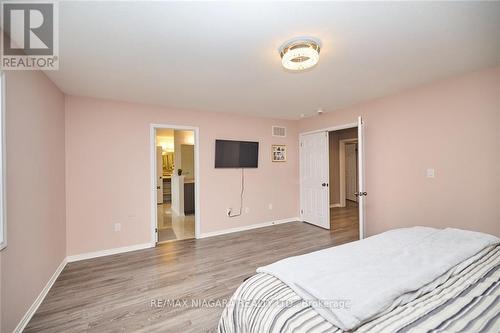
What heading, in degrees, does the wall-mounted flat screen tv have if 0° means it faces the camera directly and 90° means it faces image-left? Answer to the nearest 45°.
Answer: approximately 315°

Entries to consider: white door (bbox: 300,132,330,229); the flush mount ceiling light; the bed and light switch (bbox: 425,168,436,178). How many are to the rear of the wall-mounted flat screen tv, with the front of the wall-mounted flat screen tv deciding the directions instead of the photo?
0

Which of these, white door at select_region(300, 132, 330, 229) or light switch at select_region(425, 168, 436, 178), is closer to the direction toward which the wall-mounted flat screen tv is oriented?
the light switch

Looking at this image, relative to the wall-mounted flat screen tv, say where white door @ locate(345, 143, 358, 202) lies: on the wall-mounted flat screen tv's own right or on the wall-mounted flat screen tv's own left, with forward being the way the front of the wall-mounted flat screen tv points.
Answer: on the wall-mounted flat screen tv's own left

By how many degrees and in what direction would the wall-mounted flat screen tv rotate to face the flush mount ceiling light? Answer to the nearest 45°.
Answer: approximately 45° to its right

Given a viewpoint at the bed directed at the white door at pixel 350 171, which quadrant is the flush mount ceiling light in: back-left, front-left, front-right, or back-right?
front-left

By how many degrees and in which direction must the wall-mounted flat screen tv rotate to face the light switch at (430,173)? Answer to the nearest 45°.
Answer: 0° — it already faces it

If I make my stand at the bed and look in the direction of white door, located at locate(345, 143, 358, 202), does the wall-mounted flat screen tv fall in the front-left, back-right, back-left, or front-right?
front-left

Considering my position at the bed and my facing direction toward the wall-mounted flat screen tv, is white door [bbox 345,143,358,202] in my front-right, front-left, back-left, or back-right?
front-right

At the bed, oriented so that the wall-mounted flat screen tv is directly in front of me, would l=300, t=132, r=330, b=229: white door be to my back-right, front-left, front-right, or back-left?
front-right

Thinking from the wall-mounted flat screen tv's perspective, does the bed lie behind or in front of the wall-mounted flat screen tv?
in front

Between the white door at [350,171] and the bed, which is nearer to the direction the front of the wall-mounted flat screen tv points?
the bed

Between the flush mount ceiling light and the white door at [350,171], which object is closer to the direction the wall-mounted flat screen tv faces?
the flush mount ceiling light

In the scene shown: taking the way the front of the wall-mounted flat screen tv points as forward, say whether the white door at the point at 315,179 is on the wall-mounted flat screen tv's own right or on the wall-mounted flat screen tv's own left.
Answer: on the wall-mounted flat screen tv's own left

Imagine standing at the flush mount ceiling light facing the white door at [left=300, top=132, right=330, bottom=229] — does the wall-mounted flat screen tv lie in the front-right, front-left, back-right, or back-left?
front-left
